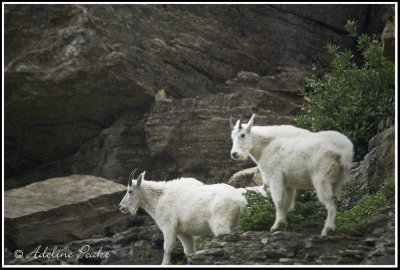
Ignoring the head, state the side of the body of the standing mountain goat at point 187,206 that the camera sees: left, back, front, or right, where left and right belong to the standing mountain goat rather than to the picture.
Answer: left

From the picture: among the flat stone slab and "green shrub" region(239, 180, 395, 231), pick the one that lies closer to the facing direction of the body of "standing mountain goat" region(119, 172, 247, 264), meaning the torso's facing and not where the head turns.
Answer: the flat stone slab

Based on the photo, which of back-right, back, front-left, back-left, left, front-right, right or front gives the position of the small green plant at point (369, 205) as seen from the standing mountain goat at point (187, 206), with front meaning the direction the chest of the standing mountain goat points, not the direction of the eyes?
back

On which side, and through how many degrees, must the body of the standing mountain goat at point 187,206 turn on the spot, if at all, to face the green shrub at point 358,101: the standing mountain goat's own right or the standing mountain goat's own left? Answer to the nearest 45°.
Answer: approximately 135° to the standing mountain goat's own right

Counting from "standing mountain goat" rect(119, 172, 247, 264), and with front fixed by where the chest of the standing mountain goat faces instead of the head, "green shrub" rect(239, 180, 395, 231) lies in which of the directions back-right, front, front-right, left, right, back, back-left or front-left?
back

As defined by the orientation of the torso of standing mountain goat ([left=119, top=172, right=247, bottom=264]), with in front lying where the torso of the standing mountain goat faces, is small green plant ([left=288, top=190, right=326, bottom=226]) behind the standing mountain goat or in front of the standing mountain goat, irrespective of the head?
behind
